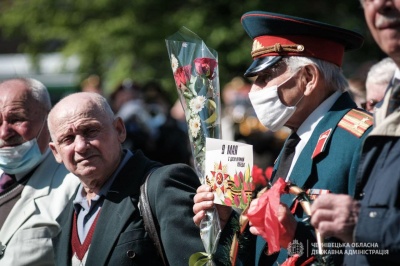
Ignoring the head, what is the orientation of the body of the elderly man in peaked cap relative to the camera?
to the viewer's left

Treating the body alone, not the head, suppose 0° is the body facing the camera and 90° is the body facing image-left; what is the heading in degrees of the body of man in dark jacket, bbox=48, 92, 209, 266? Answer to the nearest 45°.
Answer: approximately 45°

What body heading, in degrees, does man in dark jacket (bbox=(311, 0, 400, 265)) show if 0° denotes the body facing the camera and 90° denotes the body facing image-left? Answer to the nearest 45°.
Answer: approximately 45°
